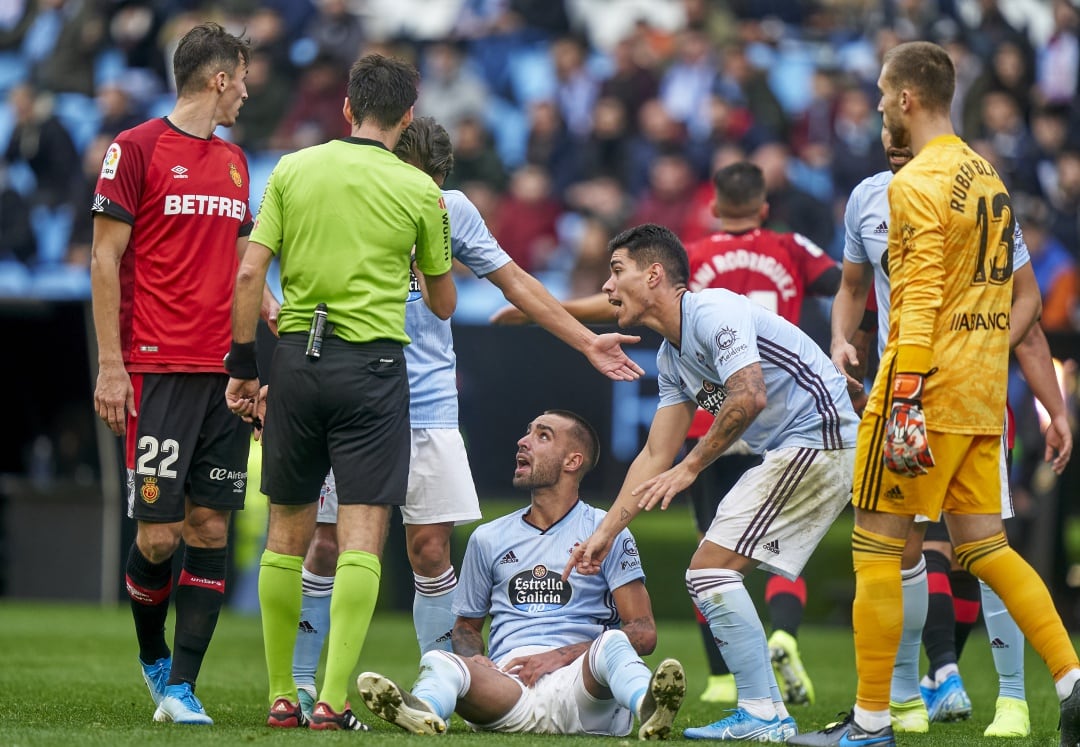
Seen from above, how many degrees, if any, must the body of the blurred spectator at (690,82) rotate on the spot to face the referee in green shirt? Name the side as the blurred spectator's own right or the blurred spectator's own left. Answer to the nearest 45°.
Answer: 0° — they already face them

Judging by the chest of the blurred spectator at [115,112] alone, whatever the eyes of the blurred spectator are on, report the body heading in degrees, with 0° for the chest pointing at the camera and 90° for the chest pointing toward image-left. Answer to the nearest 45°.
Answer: approximately 0°

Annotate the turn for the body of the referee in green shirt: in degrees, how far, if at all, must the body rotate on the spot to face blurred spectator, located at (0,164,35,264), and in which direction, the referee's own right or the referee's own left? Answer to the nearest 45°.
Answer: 0° — they already face them

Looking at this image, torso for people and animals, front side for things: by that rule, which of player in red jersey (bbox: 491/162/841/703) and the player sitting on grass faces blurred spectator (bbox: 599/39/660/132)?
the player in red jersey

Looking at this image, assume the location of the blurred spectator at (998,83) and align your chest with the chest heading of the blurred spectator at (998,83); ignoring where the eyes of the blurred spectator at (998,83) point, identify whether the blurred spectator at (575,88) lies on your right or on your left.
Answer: on your right

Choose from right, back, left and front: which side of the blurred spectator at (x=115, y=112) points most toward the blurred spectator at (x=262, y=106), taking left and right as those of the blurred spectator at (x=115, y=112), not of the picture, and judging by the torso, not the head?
left

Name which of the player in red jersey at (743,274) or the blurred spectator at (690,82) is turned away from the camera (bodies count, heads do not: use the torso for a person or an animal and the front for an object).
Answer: the player in red jersey

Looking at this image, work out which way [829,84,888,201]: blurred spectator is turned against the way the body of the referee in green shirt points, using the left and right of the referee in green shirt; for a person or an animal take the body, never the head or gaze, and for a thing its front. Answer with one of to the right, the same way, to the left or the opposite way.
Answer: the opposite way

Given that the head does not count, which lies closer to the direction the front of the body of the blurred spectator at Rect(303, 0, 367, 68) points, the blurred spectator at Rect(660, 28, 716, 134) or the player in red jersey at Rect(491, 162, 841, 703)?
the player in red jersey

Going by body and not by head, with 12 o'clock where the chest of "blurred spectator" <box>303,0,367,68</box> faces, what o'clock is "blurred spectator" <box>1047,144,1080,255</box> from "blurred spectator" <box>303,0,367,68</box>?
"blurred spectator" <box>1047,144,1080,255</box> is roughly at 10 o'clock from "blurred spectator" <box>303,0,367,68</box>.

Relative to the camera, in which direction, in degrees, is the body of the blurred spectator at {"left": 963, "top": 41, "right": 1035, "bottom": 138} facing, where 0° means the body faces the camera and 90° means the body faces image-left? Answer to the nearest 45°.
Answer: approximately 0°

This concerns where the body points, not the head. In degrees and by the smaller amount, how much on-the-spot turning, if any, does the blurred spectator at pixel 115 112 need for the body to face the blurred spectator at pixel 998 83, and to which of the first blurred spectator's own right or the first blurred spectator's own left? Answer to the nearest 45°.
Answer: approximately 90° to the first blurred spectator's own left

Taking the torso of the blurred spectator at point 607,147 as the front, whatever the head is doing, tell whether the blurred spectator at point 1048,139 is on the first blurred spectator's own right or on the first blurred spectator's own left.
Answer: on the first blurred spectator's own left
